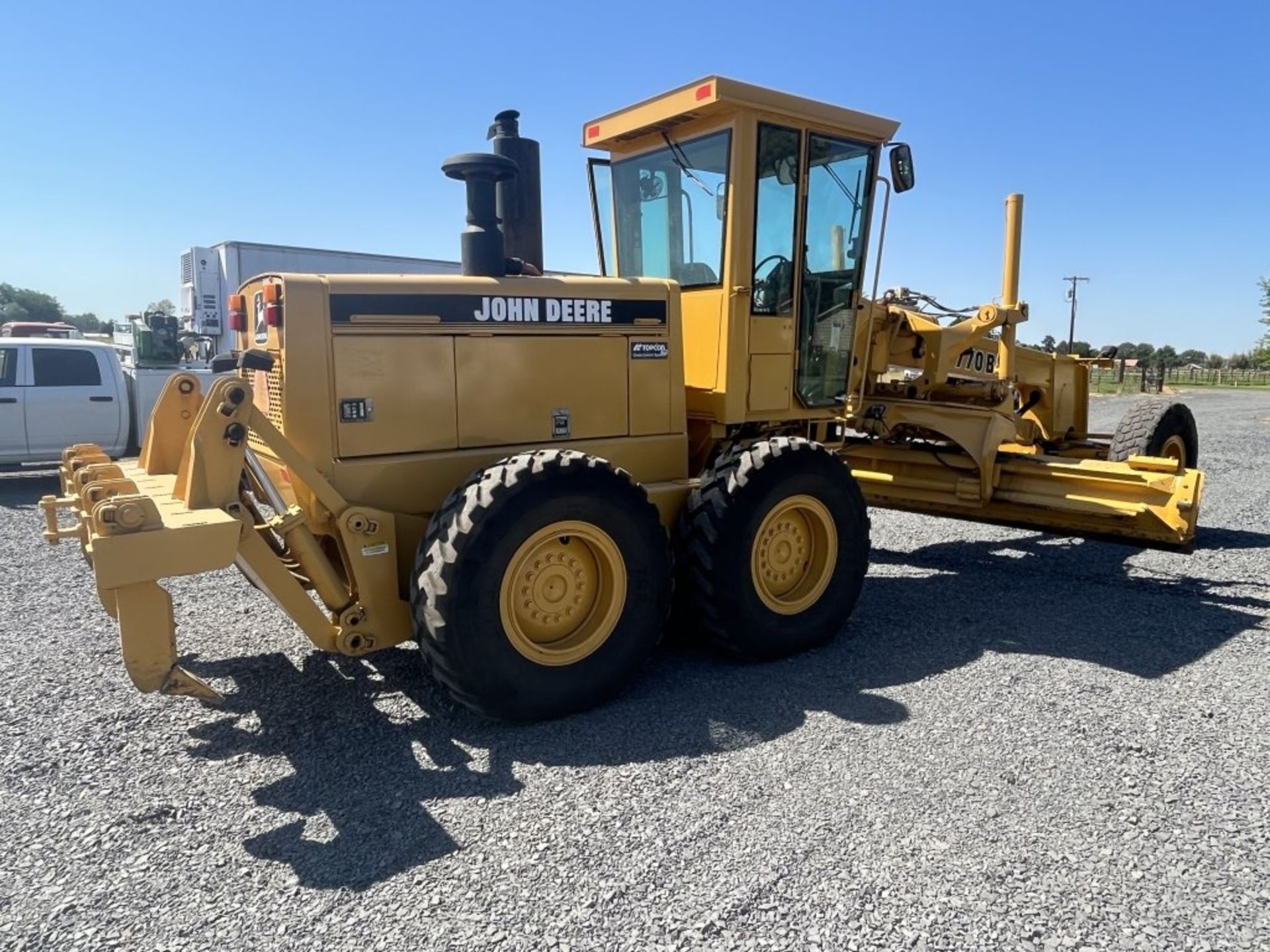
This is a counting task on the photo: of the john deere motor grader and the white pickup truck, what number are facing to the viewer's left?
1

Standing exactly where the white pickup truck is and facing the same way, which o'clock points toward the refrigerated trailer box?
The refrigerated trailer box is roughly at 4 o'clock from the white pickup truck.

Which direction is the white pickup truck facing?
to the viewer's left

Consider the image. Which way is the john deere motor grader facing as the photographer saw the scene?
facing away from the viewer and to the right of the viewer

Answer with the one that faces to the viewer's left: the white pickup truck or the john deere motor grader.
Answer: the white pickup truck

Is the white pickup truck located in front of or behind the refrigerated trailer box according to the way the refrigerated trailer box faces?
in front

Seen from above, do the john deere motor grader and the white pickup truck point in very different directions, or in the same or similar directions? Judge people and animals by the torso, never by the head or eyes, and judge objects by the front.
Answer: very different directions

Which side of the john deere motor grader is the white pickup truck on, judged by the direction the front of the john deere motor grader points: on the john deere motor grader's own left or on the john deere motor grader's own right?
on the john deere motor grader's own left

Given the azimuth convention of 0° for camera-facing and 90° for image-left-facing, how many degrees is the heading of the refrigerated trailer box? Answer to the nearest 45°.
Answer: approximately 45°
